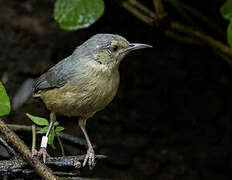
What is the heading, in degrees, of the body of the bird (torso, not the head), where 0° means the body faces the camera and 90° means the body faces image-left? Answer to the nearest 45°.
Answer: approximately 315°

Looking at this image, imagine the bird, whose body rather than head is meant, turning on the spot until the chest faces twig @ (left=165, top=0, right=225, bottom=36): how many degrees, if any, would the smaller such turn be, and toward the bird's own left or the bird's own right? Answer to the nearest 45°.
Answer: approximately 90° to the bird's own left

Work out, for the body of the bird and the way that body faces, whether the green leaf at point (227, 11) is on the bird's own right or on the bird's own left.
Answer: on the bird's own left

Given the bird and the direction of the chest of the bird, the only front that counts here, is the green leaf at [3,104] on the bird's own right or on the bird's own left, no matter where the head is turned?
on the bird's own right
